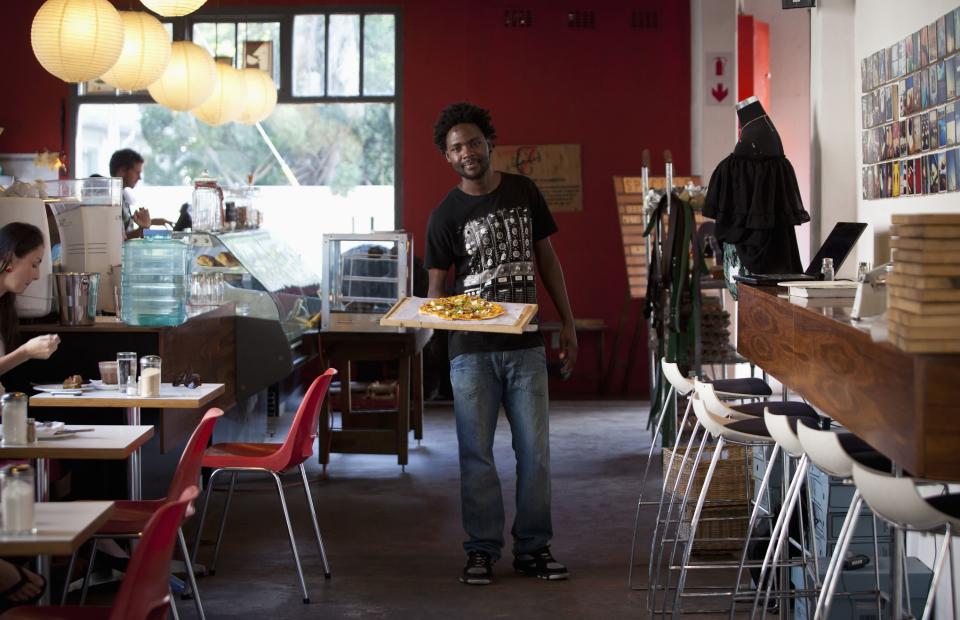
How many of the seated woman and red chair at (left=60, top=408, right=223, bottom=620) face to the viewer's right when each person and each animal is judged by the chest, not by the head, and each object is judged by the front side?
1

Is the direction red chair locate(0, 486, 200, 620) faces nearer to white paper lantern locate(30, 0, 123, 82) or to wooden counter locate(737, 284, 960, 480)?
the white paper lantern

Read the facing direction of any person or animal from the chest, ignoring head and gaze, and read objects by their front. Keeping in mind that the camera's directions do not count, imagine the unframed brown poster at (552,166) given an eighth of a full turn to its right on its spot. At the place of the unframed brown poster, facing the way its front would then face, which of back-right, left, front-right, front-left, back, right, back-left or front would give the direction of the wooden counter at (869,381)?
front-left

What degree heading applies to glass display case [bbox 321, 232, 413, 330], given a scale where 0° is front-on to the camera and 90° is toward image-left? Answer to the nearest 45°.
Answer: approximately 0°

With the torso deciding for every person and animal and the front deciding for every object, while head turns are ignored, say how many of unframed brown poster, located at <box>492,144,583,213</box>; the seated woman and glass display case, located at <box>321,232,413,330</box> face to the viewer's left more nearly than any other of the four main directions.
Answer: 0

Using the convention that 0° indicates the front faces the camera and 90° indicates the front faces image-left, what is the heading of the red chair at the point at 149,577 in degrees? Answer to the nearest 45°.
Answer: approximately 90°

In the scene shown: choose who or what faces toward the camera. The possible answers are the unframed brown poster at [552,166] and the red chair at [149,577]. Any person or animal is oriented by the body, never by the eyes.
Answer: the unframed brown poster

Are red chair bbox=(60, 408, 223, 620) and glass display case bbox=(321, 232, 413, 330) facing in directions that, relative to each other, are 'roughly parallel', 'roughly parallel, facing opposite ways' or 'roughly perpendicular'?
roughly perpendicular

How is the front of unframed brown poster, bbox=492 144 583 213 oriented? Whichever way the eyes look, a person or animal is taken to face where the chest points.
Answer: toward the camera

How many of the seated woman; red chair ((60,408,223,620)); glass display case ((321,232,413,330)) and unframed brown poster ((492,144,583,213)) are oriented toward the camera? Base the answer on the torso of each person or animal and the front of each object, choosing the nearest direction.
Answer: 2

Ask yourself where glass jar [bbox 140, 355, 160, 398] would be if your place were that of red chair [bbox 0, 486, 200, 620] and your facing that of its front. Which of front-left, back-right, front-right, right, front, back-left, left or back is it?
right

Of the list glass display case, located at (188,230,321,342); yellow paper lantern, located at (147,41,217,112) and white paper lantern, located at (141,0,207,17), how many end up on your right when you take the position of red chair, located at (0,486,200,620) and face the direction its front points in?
3

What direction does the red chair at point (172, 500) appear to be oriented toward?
to the viewer's left

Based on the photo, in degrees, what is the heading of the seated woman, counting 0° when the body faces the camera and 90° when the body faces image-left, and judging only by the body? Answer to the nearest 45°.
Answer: approximately 270°

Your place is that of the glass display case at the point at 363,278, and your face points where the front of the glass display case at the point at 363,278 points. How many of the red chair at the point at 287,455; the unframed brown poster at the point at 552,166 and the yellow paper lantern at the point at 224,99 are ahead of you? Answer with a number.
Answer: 1
